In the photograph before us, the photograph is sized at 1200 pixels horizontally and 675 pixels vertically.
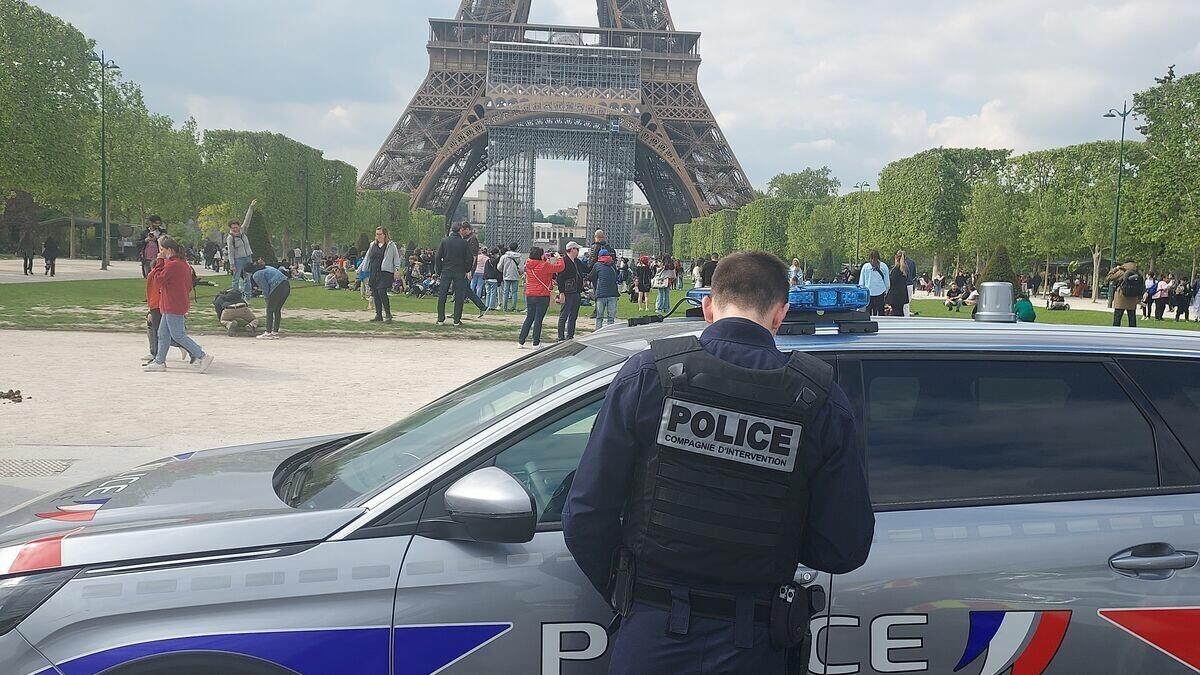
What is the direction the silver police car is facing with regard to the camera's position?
facing to the left of the viewer

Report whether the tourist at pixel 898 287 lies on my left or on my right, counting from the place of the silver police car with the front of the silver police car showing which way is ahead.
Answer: on my right

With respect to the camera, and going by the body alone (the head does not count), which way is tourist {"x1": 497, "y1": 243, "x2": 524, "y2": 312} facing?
away from the camera

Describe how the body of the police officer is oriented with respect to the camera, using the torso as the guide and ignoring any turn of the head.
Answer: away from the camera

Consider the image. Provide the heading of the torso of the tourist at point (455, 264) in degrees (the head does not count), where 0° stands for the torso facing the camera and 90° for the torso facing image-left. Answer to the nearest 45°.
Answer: approximately 180°

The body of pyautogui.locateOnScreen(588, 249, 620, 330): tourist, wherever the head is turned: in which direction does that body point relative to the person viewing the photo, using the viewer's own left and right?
facing away from the viewer

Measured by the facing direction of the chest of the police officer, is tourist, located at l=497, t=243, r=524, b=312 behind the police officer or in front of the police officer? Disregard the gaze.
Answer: in front

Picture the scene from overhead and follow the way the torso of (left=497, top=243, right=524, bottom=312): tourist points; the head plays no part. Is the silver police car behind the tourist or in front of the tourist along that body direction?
behind

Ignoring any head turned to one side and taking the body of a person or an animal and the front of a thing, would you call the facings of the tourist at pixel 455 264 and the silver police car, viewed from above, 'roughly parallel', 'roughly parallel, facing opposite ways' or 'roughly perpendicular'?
roughly perpendicular

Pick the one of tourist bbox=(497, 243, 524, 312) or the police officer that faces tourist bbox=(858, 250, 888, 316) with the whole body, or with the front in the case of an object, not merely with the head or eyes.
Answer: the police officer

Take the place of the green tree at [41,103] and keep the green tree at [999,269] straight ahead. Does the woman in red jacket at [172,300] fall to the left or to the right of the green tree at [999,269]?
right

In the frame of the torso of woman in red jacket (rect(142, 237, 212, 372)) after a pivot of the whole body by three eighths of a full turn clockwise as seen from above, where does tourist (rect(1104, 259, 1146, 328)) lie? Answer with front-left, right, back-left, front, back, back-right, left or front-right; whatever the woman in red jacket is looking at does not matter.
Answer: front-right

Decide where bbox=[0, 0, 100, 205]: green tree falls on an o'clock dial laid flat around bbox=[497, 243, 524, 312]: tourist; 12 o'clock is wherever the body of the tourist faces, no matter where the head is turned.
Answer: The green tree is roughly at 10 o'clock from the tourist.

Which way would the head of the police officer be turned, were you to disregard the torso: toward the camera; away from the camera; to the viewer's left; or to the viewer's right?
away from the camera
